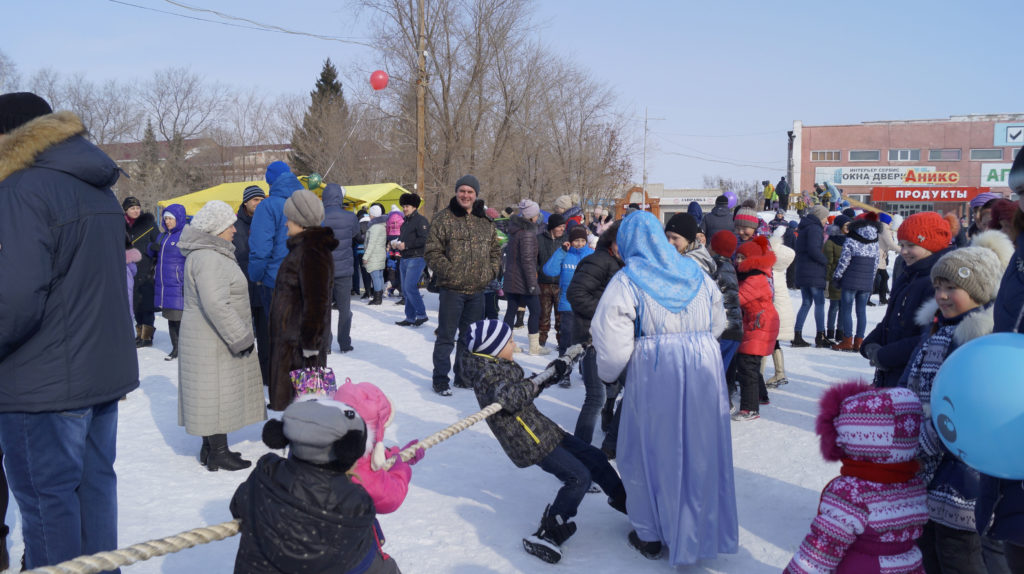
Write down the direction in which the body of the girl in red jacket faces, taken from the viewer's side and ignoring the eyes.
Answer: to the viewer's left

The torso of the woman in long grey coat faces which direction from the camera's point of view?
to the viewer's right

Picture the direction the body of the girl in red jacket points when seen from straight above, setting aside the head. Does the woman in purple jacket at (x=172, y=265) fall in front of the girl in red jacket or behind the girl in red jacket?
in front

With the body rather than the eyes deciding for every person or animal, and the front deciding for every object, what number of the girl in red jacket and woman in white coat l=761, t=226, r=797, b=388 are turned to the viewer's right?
0

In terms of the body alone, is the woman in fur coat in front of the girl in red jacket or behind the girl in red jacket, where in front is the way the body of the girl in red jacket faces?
in front

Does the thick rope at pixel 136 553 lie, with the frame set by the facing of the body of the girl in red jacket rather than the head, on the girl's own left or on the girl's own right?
on the girl's own left

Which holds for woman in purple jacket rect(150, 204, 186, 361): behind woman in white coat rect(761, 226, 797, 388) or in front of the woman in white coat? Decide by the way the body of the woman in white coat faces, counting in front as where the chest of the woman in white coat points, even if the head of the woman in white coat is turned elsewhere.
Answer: in front

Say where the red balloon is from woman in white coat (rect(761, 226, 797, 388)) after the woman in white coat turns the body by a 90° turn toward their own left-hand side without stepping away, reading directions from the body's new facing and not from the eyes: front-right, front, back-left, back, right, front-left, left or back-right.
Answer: back-right

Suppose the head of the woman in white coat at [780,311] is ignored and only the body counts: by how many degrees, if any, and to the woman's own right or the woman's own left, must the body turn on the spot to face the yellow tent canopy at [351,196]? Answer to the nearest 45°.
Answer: approximately 45° to the woman's own right

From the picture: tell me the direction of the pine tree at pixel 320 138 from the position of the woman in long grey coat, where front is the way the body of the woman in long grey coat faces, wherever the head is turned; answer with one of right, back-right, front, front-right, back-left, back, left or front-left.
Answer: left

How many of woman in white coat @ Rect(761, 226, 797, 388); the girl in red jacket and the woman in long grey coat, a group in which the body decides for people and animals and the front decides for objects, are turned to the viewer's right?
1
